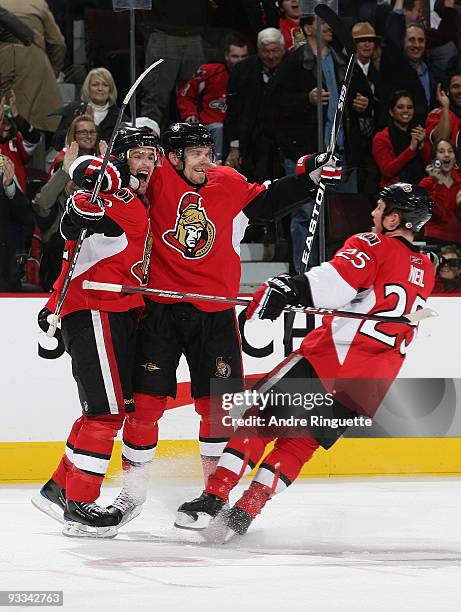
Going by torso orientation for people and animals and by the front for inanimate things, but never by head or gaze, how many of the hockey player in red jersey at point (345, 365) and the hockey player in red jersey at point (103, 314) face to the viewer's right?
1

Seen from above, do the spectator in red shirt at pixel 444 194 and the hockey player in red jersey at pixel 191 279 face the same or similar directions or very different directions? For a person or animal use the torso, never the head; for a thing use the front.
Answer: same or similar directions

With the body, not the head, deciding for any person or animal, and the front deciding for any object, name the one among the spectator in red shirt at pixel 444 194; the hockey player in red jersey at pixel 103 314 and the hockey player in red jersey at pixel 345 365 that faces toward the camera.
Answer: the spectator in red shirt

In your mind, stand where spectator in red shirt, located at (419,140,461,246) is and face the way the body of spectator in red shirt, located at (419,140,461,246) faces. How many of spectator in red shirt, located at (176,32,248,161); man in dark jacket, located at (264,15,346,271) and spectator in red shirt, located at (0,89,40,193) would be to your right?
3

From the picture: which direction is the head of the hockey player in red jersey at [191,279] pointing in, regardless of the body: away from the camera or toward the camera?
toward the camera

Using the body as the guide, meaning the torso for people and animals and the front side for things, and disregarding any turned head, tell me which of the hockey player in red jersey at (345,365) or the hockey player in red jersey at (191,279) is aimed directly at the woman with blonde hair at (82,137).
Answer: the hockey player in red jersey at (345,365)

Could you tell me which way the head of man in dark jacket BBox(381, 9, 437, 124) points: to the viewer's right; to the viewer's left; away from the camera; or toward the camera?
toward the camera

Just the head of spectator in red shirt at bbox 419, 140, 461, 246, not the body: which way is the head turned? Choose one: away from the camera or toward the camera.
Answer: toward the camera

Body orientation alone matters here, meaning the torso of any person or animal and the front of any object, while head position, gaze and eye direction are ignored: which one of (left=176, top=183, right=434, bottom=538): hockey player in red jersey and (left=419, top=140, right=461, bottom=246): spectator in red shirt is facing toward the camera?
the spectator in red shirt

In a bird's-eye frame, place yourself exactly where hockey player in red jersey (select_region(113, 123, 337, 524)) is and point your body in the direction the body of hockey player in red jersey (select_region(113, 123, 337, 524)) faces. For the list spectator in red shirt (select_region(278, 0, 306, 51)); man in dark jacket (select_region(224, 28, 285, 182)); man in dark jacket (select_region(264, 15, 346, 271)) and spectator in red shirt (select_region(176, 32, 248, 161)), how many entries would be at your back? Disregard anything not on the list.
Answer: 4

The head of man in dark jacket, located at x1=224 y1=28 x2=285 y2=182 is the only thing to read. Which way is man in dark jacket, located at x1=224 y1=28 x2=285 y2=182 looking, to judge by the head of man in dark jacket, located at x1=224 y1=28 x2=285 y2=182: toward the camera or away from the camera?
toward the camera

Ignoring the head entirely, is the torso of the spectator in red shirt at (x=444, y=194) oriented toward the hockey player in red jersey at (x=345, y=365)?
yes

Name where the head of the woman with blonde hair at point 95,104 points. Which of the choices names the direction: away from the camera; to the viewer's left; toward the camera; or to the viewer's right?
toward the camera

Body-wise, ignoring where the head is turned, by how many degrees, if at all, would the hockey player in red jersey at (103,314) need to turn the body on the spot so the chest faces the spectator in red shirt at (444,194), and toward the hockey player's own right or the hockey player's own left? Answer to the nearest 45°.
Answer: approximately 45° to the hockey player's own left

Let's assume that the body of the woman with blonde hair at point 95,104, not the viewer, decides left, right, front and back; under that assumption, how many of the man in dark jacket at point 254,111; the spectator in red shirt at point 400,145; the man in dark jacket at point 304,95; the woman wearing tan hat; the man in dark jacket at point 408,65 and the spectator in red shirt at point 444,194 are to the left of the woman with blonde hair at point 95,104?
6

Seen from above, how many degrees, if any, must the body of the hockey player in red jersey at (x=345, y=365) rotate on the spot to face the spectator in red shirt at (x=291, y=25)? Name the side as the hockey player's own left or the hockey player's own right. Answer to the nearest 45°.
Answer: approximately 45° to the hockey player's own right

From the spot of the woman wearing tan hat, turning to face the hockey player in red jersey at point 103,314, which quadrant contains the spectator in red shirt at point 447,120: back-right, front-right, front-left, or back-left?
back-left

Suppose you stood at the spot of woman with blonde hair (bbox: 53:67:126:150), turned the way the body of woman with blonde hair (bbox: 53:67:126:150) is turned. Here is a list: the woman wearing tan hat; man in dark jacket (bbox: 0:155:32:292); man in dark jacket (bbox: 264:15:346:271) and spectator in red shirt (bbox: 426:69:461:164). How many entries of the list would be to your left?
3

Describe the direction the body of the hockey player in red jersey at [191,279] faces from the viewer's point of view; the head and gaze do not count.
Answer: toward the camera

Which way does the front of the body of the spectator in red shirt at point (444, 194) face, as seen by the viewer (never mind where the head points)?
toward the camera
